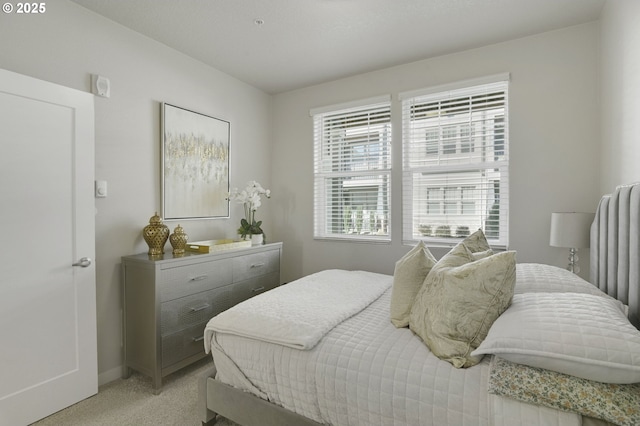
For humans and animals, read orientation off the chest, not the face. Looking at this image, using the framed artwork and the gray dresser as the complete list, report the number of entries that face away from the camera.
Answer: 0

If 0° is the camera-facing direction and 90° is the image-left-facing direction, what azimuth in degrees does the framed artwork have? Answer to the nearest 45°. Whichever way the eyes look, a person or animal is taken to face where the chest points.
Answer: approximately 315°

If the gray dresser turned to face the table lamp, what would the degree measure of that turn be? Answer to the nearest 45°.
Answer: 0° — it already faces it

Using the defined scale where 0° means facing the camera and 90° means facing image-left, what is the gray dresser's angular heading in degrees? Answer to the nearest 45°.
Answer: approximately 315°

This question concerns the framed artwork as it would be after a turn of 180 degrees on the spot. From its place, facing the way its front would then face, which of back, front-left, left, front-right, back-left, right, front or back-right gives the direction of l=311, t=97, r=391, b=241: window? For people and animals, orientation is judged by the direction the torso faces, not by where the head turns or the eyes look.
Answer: back-right

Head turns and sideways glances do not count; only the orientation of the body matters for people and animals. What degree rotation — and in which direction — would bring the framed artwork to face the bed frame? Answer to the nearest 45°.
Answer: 0° — it already faces it

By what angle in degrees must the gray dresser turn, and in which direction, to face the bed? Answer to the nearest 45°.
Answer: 0° — it already faces it

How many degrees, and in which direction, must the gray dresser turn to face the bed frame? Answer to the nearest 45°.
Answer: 0° — it already faces it
